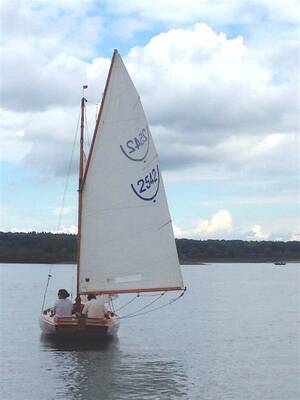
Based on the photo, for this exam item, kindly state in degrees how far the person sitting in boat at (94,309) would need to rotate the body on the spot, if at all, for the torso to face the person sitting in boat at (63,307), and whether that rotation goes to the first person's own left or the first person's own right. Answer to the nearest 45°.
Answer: approximately 90° to the first person's own left

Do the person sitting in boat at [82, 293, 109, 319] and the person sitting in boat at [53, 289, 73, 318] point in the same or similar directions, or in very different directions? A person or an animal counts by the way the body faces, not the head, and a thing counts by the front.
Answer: same or similar directions

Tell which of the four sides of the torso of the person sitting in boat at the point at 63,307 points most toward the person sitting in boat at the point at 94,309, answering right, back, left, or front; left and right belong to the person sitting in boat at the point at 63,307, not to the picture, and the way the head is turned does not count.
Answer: right

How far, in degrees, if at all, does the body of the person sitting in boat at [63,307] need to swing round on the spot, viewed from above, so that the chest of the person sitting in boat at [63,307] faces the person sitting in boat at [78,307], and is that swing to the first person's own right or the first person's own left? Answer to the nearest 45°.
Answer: approximately 45° to the first person's own right

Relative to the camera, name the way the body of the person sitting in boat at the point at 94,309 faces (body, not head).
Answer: away from the camera

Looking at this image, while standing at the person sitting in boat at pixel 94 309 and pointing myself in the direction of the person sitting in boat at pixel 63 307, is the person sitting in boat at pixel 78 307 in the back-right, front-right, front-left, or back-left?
front-right

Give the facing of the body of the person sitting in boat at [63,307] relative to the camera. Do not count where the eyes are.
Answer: away from the camera
